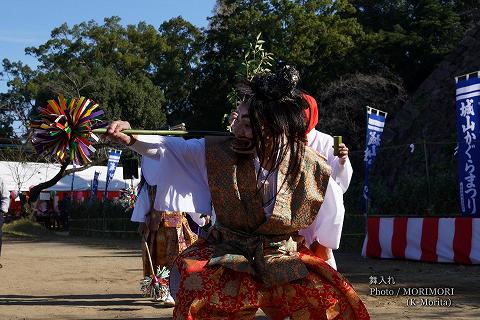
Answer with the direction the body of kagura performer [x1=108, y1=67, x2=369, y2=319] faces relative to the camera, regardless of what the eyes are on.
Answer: toward the camera

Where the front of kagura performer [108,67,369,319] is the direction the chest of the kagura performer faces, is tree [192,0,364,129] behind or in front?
behind

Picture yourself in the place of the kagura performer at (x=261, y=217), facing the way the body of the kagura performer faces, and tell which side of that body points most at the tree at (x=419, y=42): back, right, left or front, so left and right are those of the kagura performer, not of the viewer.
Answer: back

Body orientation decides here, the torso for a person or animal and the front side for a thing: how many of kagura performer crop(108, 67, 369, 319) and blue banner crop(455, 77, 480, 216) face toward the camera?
2

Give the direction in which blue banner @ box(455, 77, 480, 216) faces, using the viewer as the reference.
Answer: facing the viewer

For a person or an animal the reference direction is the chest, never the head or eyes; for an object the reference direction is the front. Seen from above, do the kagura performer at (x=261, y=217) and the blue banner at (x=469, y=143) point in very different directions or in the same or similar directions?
same or similar directions
